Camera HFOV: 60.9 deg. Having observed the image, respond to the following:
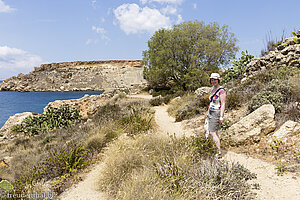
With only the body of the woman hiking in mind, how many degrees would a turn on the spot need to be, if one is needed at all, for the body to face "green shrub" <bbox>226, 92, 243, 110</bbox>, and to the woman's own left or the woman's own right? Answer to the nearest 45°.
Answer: approximately 135° to the woman's own right

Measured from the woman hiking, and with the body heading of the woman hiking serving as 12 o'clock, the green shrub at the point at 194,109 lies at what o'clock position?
The green shrub is roughly at 4 o'clock from the woman hiking.

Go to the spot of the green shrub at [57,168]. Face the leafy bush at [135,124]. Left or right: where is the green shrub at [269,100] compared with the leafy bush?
right

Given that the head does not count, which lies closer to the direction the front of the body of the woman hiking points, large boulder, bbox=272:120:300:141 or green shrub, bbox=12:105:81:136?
the green shrub

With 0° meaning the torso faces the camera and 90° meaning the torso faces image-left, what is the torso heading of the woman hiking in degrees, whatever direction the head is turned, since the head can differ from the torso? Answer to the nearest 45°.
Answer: approximately 45°
